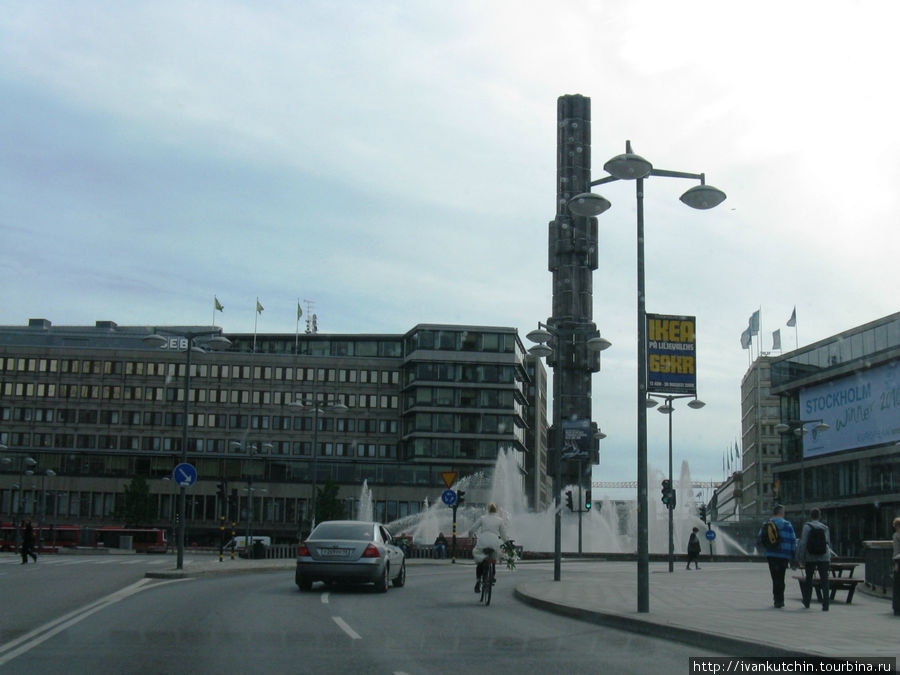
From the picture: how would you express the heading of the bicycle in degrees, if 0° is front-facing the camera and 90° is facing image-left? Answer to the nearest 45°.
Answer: approximately 180°

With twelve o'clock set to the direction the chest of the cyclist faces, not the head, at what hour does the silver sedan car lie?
The silver sedan car is roughly at 10 o'clock from the cyclist.

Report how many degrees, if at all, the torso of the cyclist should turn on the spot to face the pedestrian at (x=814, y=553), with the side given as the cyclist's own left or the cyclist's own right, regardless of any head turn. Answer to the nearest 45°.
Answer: approximately 90° to the cyclist's own right

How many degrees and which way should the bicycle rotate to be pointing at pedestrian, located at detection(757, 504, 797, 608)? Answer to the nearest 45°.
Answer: approximately 90° to its right

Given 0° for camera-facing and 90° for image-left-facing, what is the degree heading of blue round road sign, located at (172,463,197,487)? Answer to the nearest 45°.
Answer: approximately 0°

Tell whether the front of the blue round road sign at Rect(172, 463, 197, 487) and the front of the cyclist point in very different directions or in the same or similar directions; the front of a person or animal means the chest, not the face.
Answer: very different directions

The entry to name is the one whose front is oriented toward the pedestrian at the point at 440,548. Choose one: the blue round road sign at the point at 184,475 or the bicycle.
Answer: the bicycle

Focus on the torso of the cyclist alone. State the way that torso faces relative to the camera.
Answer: away from the camera

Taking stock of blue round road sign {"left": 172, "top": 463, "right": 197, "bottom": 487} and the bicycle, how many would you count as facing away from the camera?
1

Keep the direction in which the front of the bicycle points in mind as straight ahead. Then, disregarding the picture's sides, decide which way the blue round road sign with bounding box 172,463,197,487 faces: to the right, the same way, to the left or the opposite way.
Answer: the opposite way
